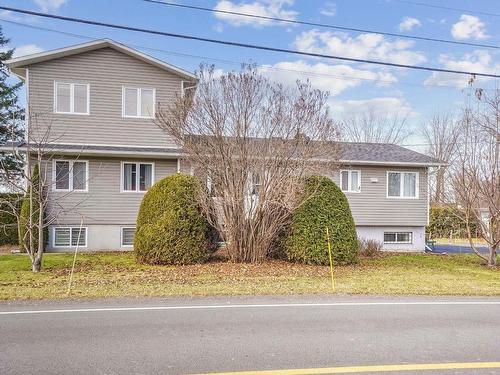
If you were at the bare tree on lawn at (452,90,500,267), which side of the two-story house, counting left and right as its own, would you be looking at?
left

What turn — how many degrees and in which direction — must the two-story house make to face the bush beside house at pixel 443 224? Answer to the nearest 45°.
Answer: approximately 135° to its left

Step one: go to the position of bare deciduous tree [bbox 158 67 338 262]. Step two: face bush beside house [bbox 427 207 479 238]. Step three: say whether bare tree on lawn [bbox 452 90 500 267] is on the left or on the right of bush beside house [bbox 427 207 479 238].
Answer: right

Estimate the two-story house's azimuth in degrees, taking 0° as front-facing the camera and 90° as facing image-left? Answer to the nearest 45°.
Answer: approximately 0°

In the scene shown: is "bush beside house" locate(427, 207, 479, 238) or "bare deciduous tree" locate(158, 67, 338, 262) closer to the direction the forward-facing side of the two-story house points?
the bare deciduous tree

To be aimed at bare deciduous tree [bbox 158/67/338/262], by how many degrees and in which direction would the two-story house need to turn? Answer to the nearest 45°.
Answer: approximately 45° to its left
